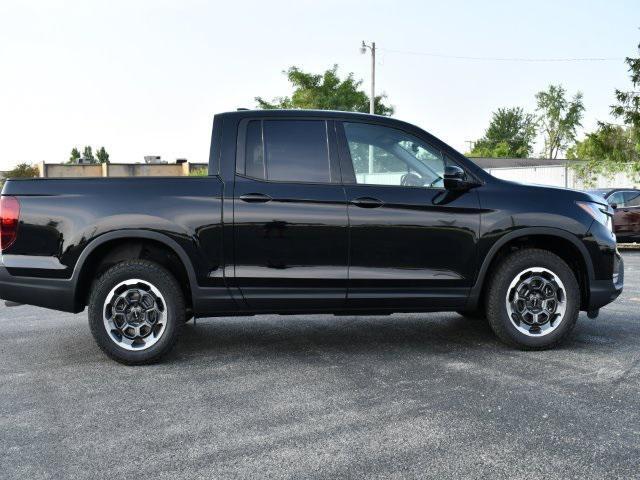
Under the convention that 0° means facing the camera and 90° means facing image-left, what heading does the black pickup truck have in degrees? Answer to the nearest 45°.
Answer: approximately 270°

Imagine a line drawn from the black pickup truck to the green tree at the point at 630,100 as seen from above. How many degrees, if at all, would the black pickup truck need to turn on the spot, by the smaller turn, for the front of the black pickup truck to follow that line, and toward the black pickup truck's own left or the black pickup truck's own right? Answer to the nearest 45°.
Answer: approximately 45° to the black pickup truck's own left

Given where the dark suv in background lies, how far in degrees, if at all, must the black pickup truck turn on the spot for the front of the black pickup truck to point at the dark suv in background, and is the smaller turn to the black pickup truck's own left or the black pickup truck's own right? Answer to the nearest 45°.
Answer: approximately 45° to the black pickup truck's own left

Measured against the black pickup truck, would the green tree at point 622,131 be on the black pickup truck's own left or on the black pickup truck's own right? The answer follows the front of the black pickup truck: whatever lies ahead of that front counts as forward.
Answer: on the black pickup truck's own left
